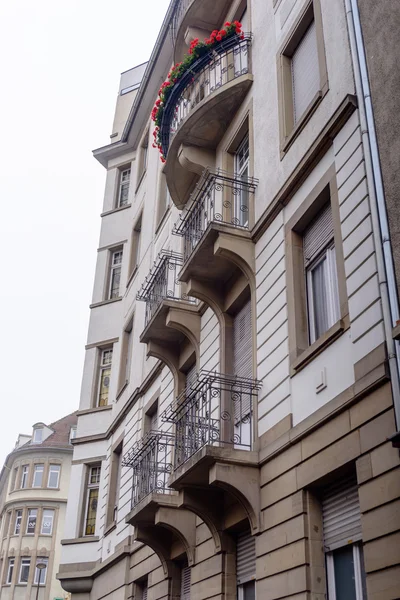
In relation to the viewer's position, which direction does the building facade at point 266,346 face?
facing the viewer and to the left of the viewer
